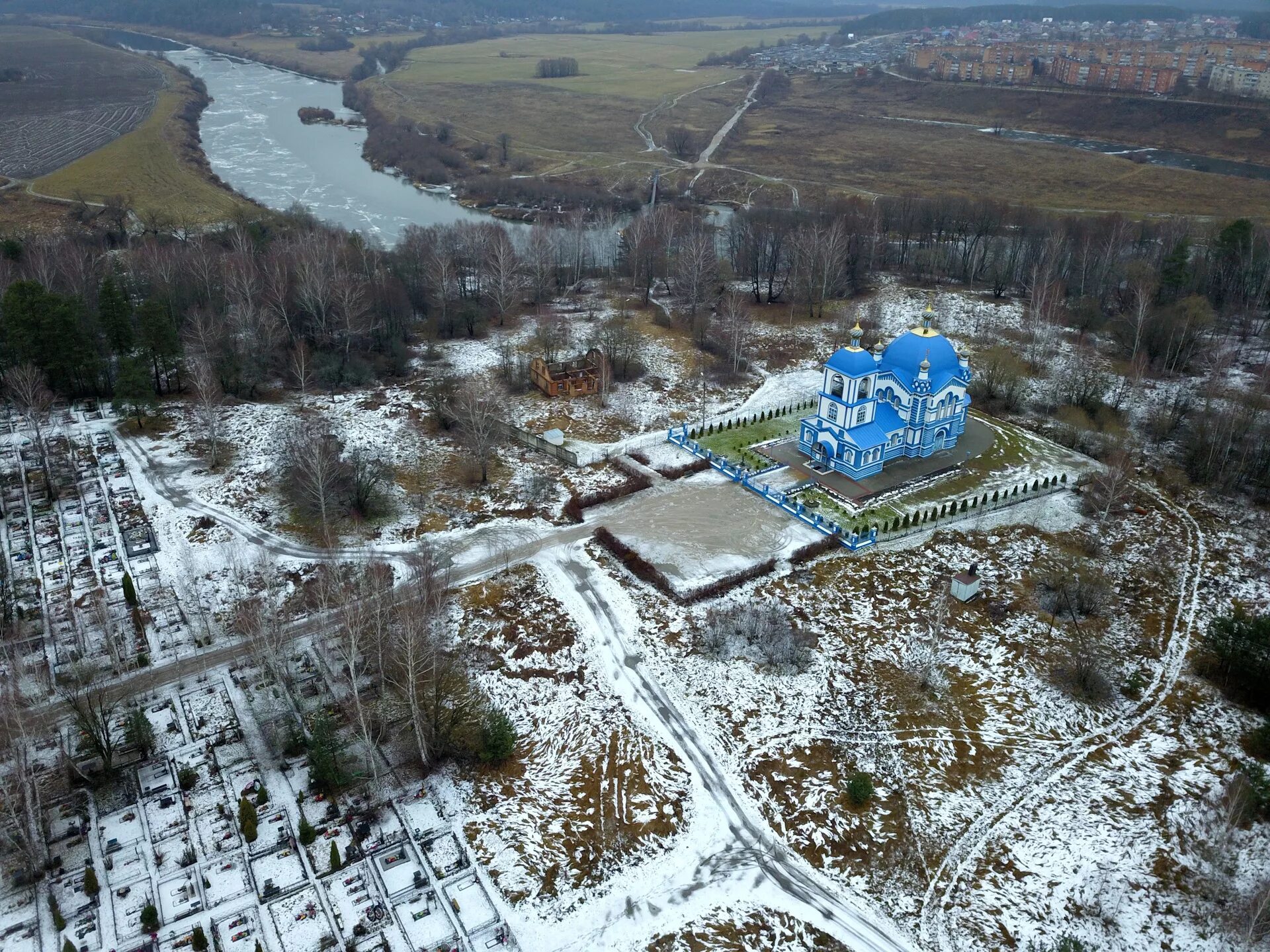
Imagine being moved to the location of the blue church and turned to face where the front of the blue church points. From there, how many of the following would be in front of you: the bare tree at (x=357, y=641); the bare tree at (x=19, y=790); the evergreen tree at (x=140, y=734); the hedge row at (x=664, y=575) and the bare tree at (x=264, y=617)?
5

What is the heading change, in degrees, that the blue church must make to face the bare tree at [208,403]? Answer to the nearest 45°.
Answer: approximately 45° to its right

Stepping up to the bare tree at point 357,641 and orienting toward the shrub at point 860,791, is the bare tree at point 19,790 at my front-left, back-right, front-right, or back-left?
back-right

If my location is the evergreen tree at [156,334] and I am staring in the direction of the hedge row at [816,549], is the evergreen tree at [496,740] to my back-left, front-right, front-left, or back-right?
front-right

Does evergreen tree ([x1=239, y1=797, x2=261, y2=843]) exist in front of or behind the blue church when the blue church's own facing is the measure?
in front

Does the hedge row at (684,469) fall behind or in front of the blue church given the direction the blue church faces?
in front

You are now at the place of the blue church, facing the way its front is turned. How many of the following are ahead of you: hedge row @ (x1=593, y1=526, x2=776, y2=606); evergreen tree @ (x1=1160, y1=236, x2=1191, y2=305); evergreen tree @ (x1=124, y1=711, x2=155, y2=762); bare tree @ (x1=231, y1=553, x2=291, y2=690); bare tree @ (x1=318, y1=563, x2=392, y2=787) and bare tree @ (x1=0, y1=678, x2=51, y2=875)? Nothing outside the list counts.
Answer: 5

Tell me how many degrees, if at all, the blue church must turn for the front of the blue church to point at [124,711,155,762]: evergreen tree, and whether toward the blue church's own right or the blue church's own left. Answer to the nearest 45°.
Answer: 0° — it already faces it

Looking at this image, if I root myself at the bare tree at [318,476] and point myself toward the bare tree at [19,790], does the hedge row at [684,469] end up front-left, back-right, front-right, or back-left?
back-left

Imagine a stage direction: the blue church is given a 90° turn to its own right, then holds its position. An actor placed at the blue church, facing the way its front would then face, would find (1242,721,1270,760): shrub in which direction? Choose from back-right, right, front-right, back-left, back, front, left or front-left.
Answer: back

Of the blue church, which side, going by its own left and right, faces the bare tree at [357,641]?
front

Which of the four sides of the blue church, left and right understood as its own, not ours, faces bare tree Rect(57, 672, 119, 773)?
front

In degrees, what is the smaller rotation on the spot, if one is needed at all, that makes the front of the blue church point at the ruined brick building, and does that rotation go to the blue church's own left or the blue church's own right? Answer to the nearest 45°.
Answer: approximately 45° to the blue church's own right

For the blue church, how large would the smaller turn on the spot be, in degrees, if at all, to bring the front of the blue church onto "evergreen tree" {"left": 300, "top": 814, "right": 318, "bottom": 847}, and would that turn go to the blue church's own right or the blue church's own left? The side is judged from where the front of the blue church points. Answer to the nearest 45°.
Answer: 0° — it already faces it

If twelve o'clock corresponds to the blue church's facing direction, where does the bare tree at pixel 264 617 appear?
The bare tree is roughly at 12 o'clock from the blue church.

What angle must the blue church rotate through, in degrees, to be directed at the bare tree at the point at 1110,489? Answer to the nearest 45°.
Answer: approximately 135° to its left

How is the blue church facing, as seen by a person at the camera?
facing the viewer and to the left of the viewer

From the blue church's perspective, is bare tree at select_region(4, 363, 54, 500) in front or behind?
in front
